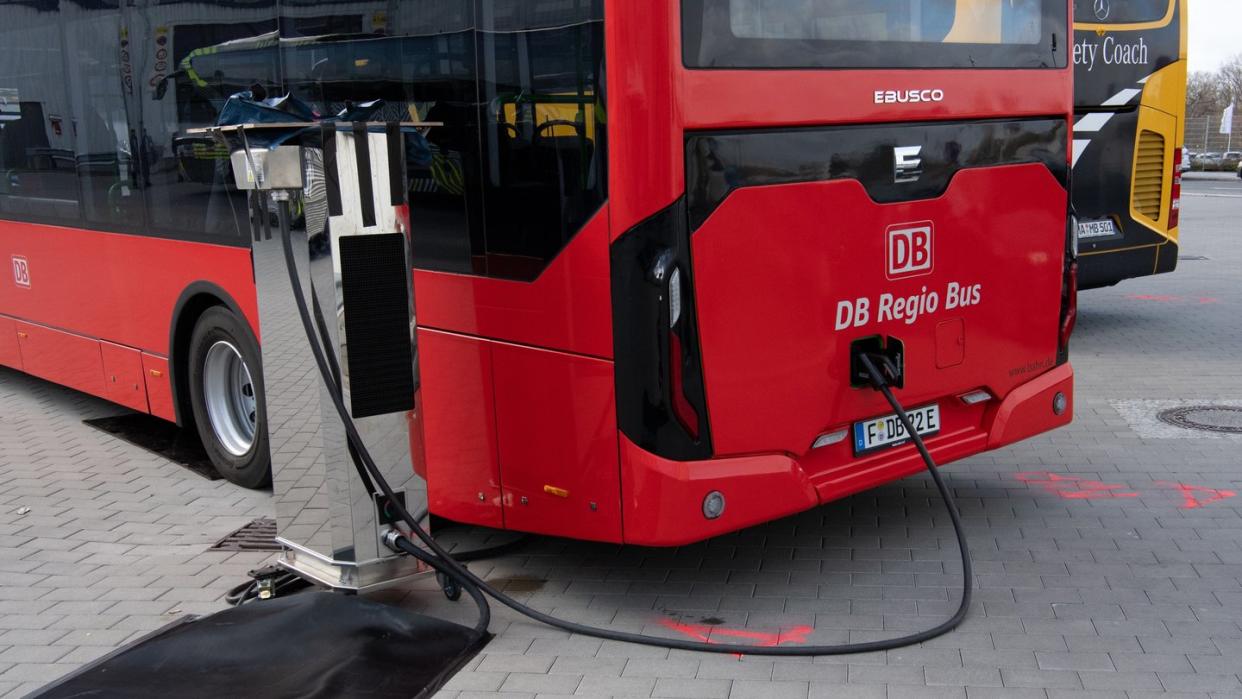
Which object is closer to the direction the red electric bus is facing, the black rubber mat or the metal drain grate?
the metal drain grate

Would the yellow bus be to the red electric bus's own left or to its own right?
on its right

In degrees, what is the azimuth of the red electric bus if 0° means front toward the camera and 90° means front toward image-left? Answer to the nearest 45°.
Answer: approximately 135°
